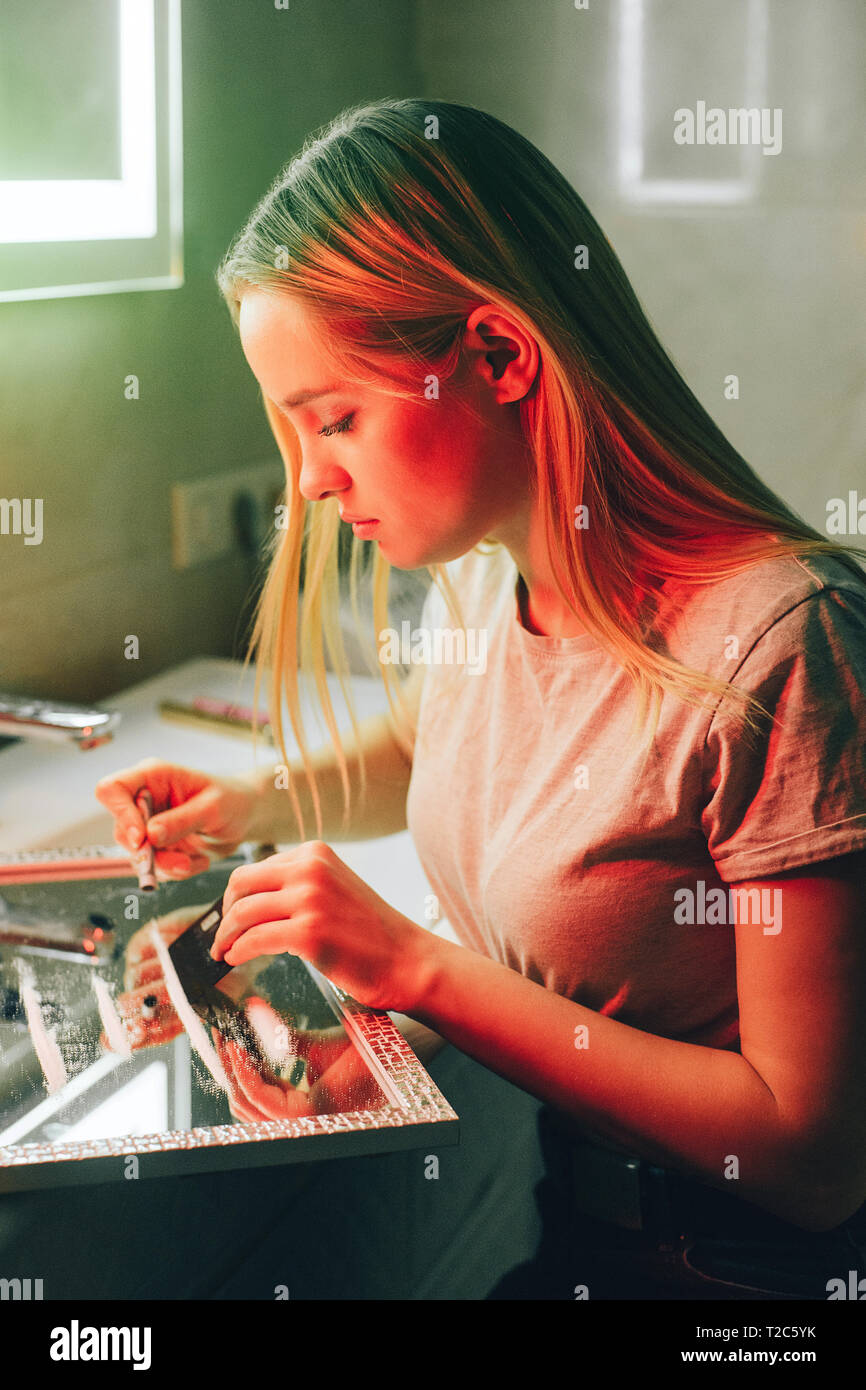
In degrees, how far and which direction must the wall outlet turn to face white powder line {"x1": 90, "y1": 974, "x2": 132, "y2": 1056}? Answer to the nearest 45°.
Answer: approximately 45° to its right

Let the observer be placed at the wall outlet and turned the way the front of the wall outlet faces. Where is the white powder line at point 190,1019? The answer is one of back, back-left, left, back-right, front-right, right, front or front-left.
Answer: front-right

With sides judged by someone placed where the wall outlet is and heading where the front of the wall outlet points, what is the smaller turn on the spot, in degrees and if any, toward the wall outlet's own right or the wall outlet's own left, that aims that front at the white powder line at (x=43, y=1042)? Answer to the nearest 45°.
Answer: approximately 45° to the wall outlet's own right

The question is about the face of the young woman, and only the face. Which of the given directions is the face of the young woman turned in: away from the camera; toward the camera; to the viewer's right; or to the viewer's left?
to the viewer's left

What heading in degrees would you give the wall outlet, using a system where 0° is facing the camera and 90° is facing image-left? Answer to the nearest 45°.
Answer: approximately 315°
